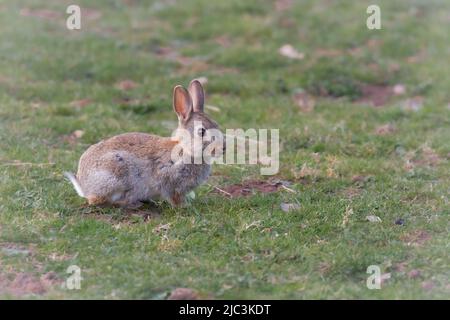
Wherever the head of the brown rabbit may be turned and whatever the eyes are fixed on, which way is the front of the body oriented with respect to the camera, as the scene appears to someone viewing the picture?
to the viewer's right
